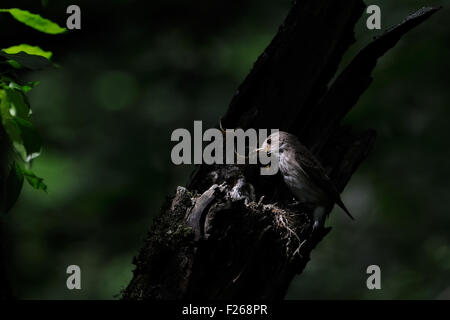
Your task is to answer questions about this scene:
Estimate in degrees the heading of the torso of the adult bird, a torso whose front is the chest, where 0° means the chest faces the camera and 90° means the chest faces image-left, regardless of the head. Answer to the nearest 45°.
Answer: approximately 90°

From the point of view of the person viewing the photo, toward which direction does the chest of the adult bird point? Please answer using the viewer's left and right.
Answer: facing to the left of the viewer
